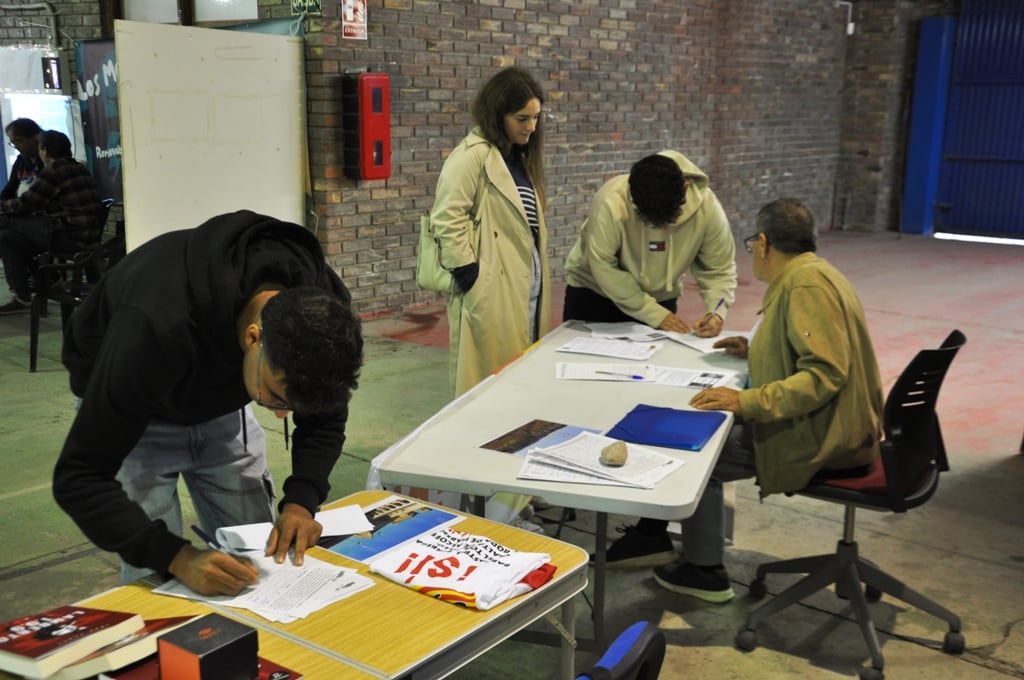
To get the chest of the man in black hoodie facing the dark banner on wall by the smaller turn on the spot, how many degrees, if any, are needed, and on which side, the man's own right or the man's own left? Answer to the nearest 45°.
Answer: approximately 135° to the man's own left

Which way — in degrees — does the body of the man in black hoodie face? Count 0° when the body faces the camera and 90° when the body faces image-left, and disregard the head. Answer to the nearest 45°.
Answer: approximately 315°

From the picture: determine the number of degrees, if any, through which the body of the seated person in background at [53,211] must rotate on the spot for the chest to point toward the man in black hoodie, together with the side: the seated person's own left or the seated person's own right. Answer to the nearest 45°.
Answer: approximately 90° to the seated person's own left

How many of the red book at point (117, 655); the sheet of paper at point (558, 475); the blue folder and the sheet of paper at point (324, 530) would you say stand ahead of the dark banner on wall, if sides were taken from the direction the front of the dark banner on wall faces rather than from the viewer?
4

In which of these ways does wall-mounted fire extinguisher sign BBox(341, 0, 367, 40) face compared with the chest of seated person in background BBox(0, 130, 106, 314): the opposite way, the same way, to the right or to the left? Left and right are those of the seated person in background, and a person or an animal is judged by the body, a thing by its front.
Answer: to the left

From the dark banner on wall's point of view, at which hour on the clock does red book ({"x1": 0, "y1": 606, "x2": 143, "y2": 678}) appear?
The red book is roughly at 12 o'clock from the dark banner on wall.

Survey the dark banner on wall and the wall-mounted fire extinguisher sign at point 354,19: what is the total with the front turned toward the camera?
2

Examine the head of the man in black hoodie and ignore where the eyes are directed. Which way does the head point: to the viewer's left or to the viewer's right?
to the viewer's right

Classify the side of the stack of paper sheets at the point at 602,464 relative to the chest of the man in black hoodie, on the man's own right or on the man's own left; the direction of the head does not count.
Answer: on the man's own left

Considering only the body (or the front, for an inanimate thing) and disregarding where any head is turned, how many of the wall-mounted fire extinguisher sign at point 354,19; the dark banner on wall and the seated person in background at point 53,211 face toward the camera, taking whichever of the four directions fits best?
2

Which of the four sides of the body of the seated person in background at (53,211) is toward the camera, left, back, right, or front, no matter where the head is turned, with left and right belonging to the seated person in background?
left

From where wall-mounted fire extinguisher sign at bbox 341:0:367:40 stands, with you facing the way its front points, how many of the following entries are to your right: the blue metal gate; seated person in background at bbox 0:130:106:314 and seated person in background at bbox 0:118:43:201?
2

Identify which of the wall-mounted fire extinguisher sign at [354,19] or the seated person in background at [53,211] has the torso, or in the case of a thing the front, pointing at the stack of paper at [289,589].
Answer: the wall-mounted fire extinguisher sign
